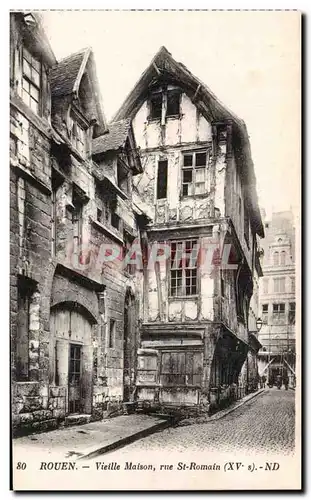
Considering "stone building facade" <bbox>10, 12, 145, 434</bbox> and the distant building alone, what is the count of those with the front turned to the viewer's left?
0

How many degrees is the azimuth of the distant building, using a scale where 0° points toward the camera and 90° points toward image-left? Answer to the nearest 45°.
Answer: approximately 0°

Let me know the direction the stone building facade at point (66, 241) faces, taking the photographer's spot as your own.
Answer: facing the viewer and to the right of the viewer
